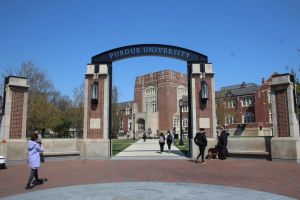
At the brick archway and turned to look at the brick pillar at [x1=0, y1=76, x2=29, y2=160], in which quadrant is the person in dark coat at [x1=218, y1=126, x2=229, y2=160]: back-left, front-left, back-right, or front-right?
back-left

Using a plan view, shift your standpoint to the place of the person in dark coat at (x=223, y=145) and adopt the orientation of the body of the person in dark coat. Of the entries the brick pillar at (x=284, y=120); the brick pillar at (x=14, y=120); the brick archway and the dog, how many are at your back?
1

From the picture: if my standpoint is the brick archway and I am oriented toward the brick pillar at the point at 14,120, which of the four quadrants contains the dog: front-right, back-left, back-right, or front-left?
back-left

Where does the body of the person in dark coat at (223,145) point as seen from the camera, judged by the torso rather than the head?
to the viewer's left

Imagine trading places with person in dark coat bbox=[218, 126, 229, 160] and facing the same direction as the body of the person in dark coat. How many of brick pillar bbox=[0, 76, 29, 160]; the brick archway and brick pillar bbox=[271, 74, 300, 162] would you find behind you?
1

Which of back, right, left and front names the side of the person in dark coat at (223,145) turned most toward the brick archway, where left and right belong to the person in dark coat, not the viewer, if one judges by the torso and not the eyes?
front

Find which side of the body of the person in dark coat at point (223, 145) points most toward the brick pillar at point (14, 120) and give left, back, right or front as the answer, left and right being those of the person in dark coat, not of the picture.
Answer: front
